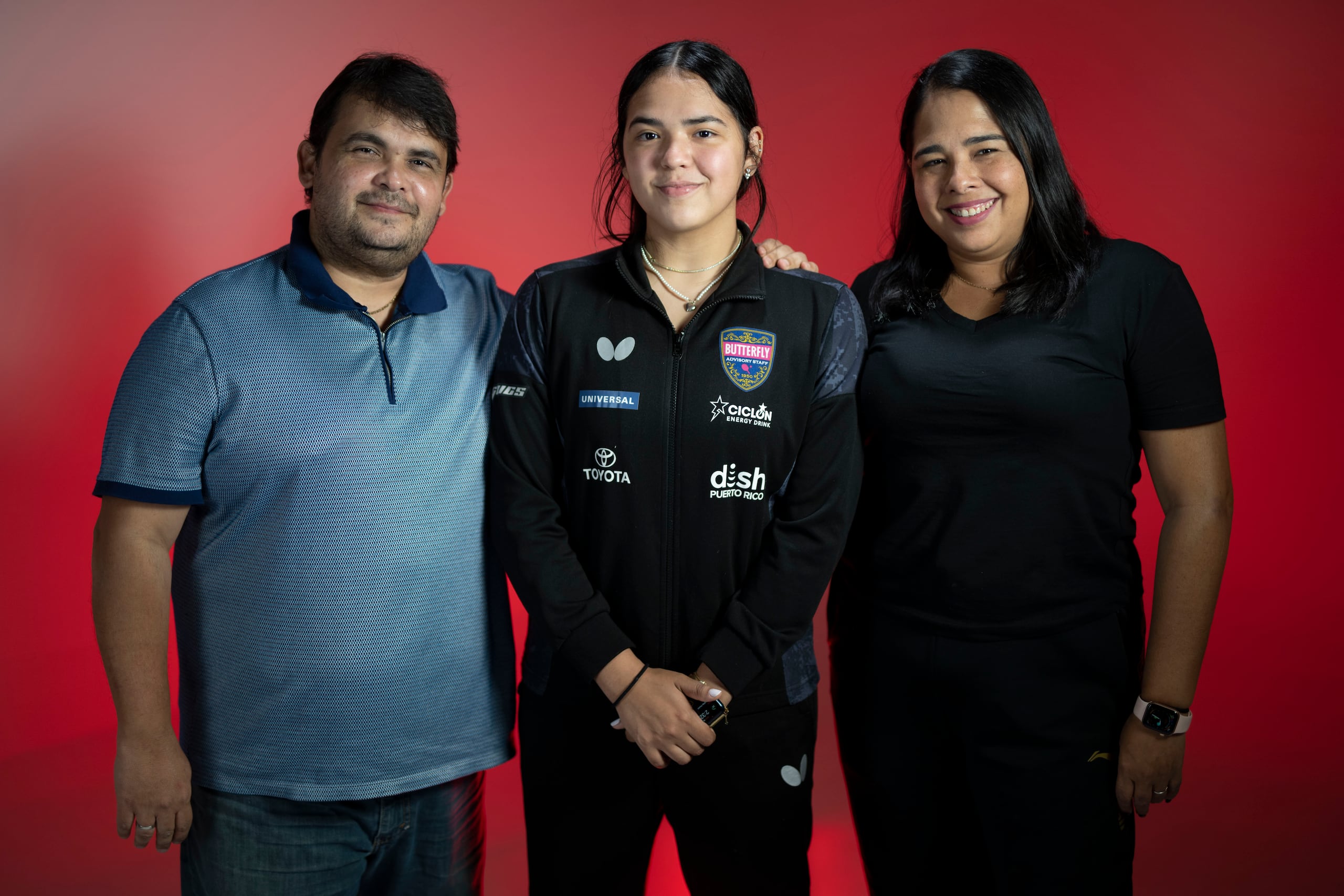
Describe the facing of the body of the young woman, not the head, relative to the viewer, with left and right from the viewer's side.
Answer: facing the viewer

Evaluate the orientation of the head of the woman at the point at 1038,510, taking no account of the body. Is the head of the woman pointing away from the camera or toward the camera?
toward the camera

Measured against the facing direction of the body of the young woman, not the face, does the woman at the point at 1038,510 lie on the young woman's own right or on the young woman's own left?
on the young woman's own left

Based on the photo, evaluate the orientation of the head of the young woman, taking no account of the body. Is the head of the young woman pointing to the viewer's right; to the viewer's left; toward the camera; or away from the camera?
toward the camera

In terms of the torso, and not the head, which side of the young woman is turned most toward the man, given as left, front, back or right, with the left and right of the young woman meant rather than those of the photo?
right
